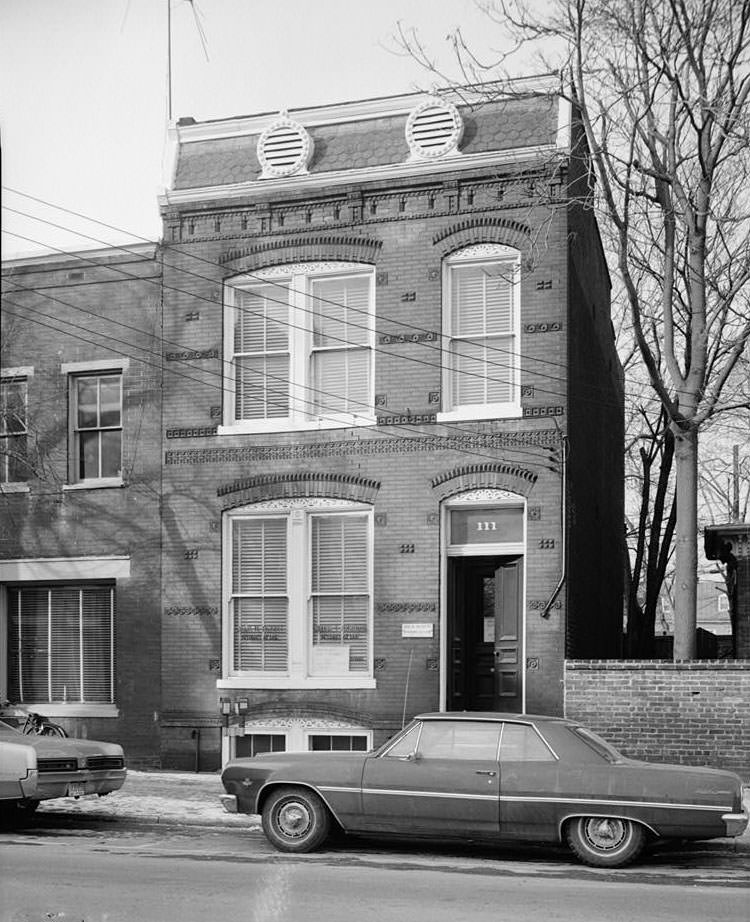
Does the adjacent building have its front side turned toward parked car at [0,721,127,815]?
yes

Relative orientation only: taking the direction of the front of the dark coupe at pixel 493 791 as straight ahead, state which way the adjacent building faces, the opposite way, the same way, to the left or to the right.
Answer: to the left

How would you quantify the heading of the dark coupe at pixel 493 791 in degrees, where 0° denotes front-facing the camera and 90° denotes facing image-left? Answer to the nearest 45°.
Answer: approximately 90°

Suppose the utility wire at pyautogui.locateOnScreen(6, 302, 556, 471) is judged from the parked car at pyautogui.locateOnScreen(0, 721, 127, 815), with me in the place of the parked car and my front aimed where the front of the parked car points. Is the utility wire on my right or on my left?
on my right

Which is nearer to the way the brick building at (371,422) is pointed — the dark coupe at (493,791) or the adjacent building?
the dark coupe

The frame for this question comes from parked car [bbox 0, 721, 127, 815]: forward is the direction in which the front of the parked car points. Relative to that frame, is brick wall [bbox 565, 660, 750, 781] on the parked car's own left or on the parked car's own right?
on the parked car's own right

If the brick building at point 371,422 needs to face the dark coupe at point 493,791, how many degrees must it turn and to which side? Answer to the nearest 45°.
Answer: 0° — it already faces it

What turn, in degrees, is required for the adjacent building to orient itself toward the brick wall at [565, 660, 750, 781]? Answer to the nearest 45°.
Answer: approximately 45° to its left
